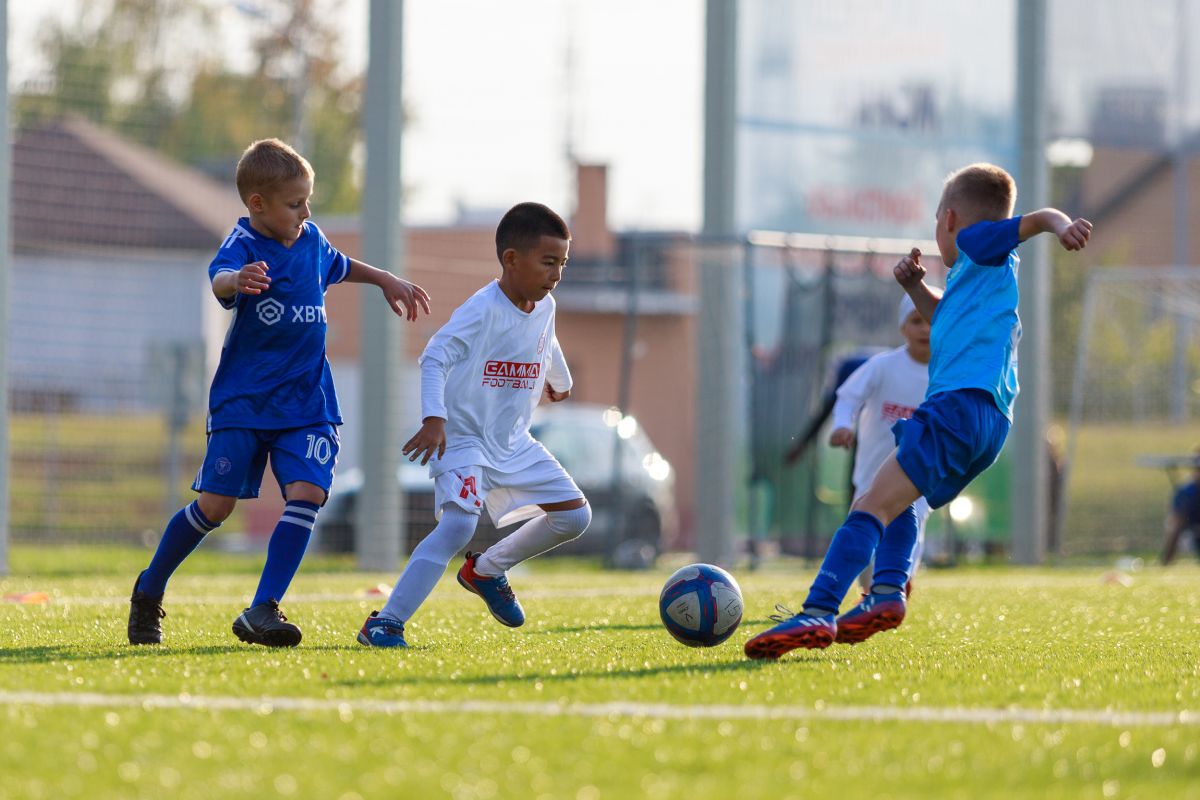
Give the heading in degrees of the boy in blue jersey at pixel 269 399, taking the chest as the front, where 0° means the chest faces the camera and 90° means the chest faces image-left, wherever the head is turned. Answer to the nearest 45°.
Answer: approximately 315°

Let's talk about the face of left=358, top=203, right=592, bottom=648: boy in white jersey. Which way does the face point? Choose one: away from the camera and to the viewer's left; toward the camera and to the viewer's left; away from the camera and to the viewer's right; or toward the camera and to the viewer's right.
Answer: toward the camera and to the viewer's right

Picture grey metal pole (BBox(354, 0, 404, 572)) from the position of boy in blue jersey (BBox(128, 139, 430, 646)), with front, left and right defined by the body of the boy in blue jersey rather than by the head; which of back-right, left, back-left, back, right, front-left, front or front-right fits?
back-left

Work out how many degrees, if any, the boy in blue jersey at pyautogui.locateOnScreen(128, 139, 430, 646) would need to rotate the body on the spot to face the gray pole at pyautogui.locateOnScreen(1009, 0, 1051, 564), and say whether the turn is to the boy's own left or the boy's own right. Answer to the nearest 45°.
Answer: approximately 90° to the boy's own left

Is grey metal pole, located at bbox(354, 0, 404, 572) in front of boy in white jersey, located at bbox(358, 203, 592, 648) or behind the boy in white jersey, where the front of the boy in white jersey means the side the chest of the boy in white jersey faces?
behind

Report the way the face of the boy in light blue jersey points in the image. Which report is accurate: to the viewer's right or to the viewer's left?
to the viewer's left

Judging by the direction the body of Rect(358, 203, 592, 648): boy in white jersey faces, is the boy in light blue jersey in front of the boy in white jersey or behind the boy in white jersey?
in front

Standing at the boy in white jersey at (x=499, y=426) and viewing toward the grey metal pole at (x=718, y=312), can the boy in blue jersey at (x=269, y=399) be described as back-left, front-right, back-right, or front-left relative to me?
back-left

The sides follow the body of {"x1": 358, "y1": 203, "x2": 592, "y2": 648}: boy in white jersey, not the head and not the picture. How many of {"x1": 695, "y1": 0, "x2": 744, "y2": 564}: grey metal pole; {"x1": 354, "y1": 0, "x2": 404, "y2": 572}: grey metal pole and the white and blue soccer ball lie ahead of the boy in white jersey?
1

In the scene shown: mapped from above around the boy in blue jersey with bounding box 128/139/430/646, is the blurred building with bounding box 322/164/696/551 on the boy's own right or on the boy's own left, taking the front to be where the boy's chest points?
on the boy's own left

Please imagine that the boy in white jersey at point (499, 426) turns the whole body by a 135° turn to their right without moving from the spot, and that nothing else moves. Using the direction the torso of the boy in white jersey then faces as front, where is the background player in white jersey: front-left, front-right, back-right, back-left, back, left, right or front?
back-right

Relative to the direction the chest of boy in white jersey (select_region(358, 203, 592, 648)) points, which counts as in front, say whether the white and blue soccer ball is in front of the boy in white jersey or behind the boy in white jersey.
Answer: in front

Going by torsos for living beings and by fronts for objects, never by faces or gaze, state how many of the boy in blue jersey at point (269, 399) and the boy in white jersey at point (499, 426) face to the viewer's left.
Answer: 0

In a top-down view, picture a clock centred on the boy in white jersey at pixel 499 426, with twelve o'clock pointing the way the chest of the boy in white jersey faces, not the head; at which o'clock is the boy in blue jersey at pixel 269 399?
The boy in blue jersey is roughly at 4 o'clock from the boy in white jersey.
